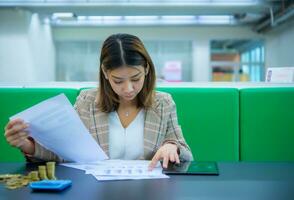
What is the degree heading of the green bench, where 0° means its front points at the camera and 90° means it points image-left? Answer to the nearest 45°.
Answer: approximately 0°

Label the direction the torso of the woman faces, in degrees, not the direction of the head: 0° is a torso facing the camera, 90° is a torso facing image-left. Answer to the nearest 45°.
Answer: approximately 0°
